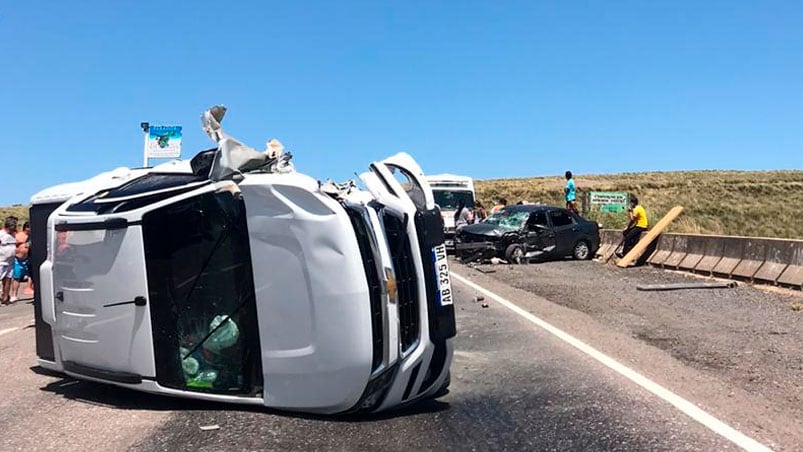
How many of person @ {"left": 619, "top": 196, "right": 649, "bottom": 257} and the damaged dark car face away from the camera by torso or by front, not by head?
0

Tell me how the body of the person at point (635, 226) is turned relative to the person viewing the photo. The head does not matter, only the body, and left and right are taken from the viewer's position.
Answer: facing to the left of the viewer

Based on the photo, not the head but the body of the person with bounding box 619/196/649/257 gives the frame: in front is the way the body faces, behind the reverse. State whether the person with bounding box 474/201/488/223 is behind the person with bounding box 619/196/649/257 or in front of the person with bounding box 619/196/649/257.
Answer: in front

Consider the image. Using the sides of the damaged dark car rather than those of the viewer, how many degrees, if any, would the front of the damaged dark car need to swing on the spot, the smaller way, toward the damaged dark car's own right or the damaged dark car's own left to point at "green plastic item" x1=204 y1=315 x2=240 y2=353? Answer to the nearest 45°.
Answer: approximately 45° to the damaged dark car's own left

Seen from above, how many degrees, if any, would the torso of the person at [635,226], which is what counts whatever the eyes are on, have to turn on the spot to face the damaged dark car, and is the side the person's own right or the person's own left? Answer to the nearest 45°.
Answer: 0° — they already face it

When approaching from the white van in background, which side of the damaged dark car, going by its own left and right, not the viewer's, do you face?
right

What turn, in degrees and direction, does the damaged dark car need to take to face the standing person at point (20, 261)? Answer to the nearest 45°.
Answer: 0° — it already faces them

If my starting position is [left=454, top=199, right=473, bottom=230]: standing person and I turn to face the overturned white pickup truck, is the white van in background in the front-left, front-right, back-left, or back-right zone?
back-right
